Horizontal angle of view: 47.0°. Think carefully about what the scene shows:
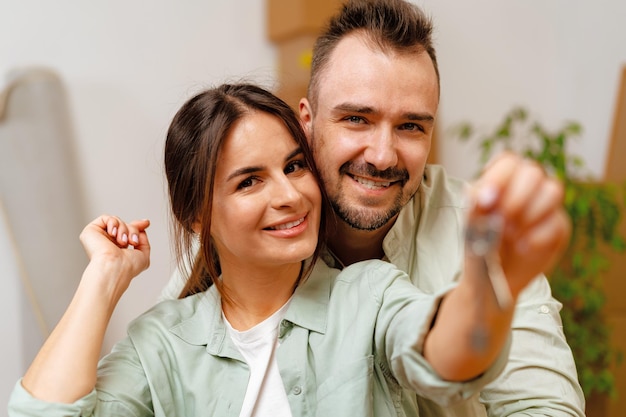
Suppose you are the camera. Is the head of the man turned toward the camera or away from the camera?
toward the camera

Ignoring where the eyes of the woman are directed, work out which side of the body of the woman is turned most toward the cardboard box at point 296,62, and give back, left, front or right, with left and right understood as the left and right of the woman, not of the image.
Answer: back

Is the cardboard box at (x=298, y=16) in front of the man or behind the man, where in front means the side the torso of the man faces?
behind

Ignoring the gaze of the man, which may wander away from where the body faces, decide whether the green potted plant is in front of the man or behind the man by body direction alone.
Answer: behind

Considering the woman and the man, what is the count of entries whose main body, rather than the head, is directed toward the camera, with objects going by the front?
2

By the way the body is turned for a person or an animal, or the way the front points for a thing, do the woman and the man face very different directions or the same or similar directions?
same or similar directions

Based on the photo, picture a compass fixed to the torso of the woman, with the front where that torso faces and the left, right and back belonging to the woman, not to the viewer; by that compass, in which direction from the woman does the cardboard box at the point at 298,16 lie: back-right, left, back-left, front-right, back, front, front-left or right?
back

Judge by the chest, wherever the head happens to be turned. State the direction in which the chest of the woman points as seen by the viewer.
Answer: toward the camera

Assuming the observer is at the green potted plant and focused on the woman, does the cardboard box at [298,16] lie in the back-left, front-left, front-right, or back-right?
front-right

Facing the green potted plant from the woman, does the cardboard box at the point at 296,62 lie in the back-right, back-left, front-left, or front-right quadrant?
front-left

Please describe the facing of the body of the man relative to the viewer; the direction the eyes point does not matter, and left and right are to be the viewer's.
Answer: facing the viewer
